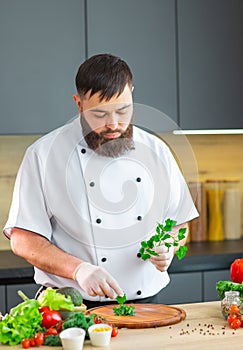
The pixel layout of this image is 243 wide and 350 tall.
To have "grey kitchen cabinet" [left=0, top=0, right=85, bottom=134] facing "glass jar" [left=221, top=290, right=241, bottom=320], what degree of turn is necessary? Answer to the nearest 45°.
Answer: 0° — it already faces it

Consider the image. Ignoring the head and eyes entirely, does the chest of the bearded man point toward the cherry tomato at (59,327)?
yes

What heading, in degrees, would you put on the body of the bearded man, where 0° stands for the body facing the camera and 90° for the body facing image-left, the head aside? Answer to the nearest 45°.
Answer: approximately 0°

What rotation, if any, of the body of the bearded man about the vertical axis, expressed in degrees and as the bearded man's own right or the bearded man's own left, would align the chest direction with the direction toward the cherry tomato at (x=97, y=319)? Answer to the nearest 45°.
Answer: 0° — they already face it

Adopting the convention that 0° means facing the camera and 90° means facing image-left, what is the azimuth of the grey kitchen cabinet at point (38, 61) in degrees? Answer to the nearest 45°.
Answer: approximately 0°

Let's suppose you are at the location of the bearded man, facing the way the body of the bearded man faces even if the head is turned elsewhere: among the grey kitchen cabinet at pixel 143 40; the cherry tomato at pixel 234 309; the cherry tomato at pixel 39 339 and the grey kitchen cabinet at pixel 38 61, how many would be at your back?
2

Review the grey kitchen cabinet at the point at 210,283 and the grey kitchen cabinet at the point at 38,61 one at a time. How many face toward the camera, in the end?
2
